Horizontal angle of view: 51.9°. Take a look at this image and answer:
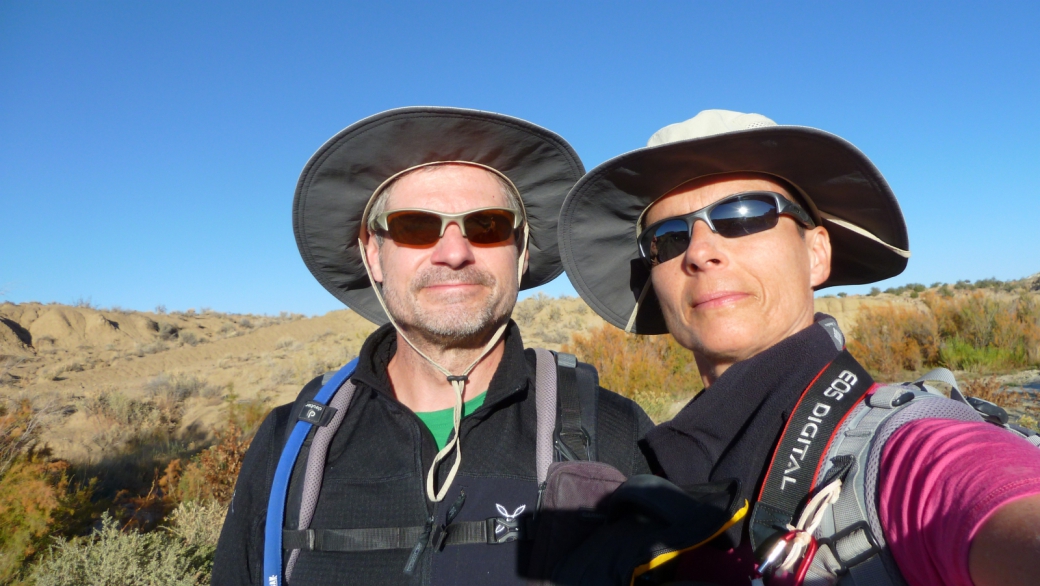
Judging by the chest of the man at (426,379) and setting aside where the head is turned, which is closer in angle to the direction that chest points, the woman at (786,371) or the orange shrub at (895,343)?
the woman

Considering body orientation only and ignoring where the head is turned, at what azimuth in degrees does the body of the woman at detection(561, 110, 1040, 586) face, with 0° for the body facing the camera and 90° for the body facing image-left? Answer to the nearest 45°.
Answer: approximately 45°

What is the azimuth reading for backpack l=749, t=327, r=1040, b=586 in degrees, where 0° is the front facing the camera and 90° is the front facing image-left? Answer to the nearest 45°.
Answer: approximately 225°

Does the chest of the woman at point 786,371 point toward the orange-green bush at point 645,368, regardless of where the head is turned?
no

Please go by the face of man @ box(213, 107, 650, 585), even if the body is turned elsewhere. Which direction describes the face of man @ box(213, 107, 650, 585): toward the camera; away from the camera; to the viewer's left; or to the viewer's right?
toward the camera

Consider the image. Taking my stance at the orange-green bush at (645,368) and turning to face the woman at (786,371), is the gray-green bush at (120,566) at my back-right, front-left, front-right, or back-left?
front-right

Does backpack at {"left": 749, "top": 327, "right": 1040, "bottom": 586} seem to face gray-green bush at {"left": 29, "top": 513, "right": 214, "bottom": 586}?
no

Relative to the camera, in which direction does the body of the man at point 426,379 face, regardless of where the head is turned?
toward the camera

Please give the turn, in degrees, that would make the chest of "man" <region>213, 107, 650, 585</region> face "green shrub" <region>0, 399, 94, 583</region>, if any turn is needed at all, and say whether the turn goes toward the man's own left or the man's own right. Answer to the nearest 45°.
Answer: approximately 135° to the man's own right

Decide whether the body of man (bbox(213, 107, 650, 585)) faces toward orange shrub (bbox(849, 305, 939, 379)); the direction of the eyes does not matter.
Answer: no
